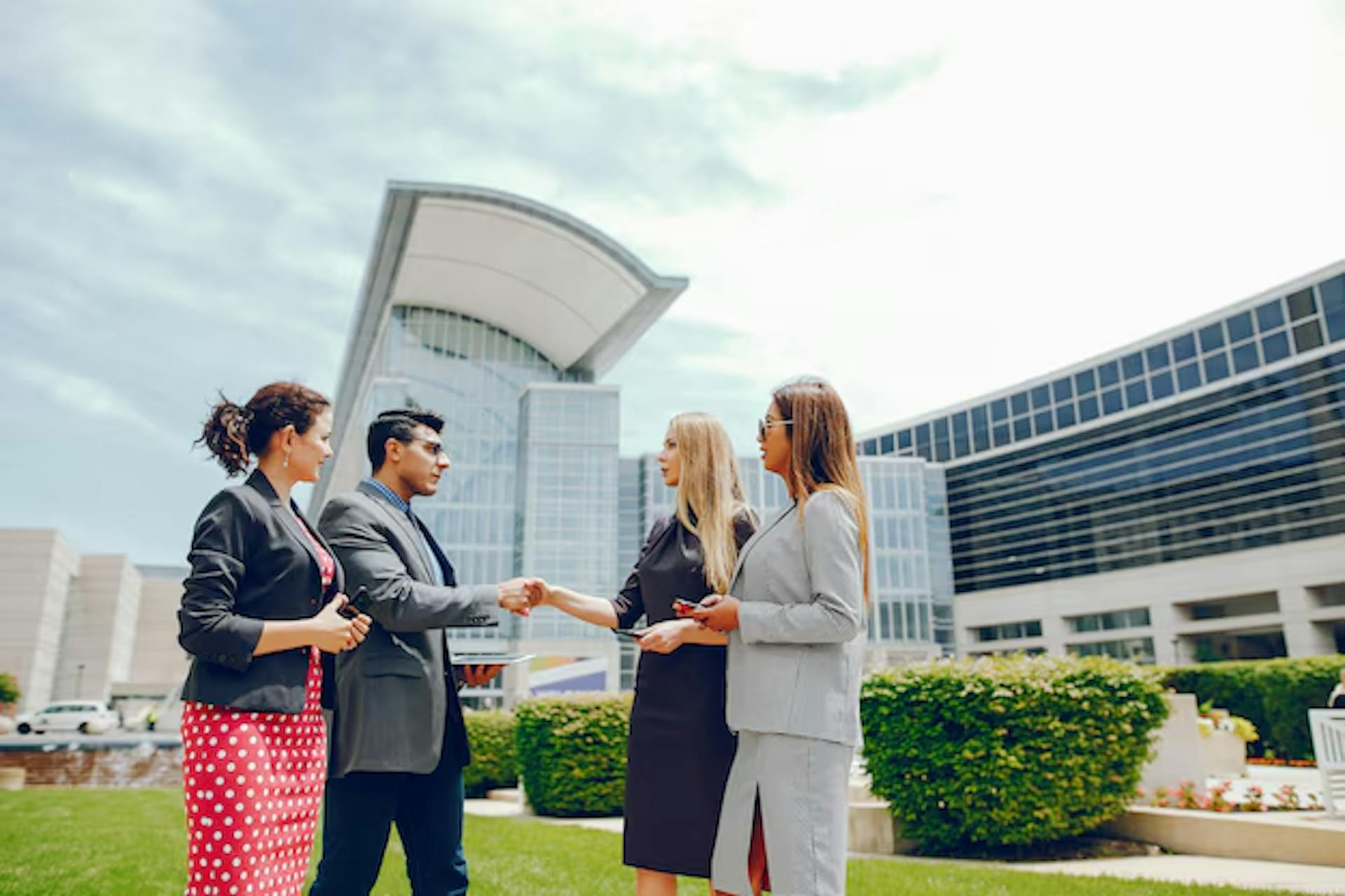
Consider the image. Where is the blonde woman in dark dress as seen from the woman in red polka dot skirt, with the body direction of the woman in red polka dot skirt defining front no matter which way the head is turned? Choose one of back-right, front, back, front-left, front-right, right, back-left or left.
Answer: front

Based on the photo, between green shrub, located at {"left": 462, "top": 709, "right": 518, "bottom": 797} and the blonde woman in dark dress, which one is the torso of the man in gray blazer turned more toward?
the blonde woman in dark dress

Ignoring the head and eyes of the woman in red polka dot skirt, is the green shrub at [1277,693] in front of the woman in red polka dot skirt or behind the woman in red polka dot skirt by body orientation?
in front

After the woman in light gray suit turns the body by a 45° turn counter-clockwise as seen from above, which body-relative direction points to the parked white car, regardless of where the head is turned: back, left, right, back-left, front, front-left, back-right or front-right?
right

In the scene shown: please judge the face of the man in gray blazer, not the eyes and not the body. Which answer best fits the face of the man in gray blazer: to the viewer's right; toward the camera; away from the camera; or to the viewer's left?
to the viewer's right

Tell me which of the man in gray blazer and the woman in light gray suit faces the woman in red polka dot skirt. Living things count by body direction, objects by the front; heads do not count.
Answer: the woman in light gray suit

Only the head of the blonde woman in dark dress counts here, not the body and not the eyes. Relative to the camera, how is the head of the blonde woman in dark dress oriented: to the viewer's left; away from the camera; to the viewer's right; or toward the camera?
to the viewer's left

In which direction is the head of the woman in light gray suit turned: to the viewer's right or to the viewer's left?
to the viewer's left

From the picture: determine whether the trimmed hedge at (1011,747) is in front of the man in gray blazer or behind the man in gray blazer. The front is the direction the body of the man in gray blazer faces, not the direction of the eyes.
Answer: in front

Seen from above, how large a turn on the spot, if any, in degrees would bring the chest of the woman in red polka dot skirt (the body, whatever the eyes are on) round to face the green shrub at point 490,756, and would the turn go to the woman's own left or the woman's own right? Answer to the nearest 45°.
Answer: approximately 90° to the woman's own left

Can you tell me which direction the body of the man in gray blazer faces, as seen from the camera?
to the viewer's right

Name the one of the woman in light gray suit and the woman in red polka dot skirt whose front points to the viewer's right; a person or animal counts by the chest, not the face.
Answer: the woman in red polka dot skirt

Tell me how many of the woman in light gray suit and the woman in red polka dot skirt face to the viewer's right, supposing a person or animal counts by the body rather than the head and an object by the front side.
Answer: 1

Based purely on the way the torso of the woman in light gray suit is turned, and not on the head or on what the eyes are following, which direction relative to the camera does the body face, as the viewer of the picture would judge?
to the viewer's left

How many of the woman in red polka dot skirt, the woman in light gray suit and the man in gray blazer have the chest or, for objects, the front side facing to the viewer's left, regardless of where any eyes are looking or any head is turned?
1

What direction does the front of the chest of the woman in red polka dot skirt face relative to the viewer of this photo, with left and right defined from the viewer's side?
facing to the right of the viewer

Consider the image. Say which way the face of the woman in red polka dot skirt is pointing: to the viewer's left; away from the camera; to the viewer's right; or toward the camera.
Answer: to the viewer's right

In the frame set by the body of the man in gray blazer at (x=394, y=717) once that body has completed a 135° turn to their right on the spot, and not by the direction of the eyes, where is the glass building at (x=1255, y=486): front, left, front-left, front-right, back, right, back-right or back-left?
back
